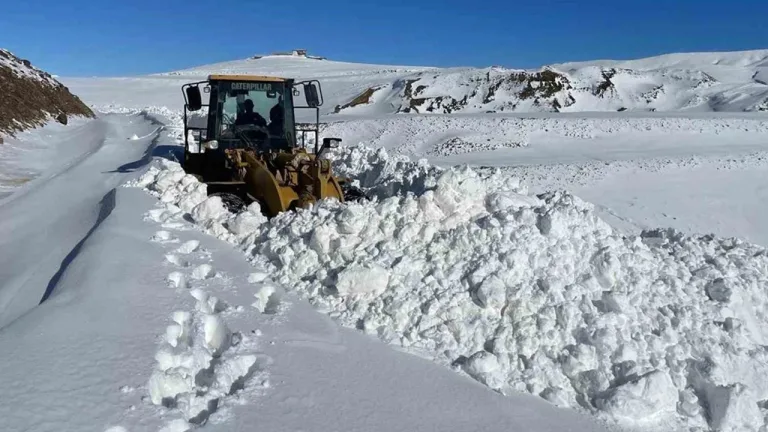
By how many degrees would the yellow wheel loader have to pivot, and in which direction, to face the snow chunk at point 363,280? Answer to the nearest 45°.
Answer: approximately 45° to its right

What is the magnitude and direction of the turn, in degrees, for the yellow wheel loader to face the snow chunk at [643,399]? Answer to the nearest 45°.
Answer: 0° — it already faces it

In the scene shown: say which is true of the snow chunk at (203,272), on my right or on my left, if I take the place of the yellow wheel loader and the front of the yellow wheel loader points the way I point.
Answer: on my right

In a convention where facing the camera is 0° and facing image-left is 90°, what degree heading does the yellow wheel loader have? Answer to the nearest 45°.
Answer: approximately 315°

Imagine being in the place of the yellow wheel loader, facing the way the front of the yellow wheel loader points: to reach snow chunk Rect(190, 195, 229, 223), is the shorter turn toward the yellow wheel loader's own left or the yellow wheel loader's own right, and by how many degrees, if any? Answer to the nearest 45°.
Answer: approximately 45° to the yellow wheel loader's own right

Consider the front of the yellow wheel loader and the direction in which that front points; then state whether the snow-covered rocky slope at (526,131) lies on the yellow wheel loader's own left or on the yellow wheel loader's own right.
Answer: on the yellow wheel loader's own left

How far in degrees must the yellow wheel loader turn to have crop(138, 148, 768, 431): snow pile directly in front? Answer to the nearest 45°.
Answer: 0° — it already faces it

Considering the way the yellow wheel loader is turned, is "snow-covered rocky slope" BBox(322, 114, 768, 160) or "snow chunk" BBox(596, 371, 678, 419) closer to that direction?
the snow chunk

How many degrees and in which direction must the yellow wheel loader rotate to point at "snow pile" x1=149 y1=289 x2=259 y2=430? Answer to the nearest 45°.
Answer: approximately 45° to its right

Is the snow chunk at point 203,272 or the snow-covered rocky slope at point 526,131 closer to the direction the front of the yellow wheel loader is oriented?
the snow chunk
